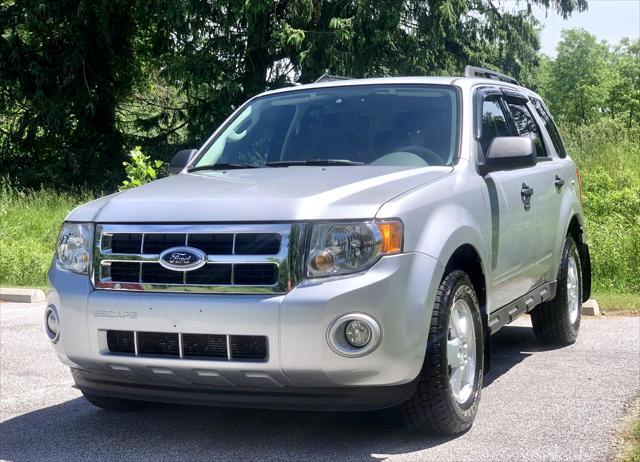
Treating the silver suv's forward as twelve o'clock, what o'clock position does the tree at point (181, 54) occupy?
The tree is roughly at 4 o'clock from the silver suv.

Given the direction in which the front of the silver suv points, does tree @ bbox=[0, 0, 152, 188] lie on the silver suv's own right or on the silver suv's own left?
on the silver suv's own right

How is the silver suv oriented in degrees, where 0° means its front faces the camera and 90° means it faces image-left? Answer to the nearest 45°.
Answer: approximately 45°
